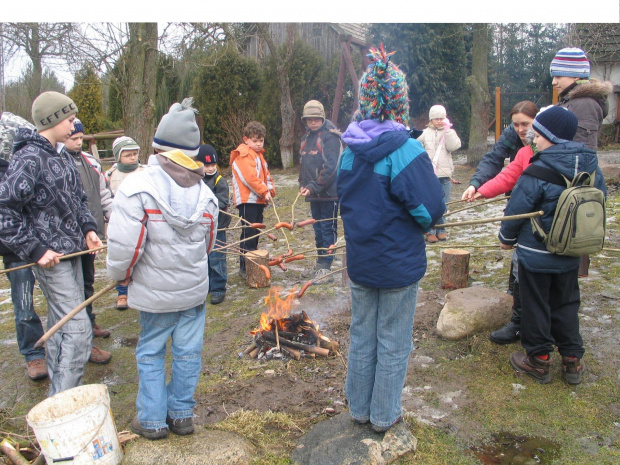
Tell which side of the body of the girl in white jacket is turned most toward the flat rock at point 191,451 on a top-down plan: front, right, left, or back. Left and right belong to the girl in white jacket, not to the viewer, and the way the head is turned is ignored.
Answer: front

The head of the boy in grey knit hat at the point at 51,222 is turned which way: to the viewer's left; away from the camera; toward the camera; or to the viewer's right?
to the viewer's right

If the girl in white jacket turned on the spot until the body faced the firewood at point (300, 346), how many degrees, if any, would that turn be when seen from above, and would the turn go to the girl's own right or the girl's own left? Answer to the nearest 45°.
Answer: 0° — they already face it

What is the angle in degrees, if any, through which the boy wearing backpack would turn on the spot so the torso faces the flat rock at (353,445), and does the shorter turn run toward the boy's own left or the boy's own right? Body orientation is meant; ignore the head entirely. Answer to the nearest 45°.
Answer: approximately 90° to the boy's own left

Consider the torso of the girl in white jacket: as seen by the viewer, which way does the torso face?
toward the camera

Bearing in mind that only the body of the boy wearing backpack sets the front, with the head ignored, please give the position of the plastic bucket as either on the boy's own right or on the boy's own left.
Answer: on the boy's own left

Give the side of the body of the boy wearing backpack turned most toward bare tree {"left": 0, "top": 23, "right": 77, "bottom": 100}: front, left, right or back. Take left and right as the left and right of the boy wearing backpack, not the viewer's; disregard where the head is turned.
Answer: front

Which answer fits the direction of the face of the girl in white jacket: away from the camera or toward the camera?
toward the camera

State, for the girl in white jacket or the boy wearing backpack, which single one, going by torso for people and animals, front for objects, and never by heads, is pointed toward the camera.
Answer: the girl in white jacket

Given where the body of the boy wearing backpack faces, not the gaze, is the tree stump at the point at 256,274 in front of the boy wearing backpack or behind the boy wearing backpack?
in front

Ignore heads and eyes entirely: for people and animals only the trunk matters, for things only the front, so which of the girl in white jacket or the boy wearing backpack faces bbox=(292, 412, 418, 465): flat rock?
the girl in white jacket

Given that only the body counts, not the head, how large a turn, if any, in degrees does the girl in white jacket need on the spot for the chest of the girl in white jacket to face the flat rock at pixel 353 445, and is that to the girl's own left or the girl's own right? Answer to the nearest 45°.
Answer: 0° — they already face it

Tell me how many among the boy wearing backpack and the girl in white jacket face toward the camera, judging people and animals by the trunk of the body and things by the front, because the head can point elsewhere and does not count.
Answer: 1

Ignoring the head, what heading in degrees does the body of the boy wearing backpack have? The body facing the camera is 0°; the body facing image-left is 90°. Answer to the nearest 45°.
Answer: approximately 135°

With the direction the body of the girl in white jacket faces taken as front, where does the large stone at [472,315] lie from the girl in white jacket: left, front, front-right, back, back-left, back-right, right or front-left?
front
